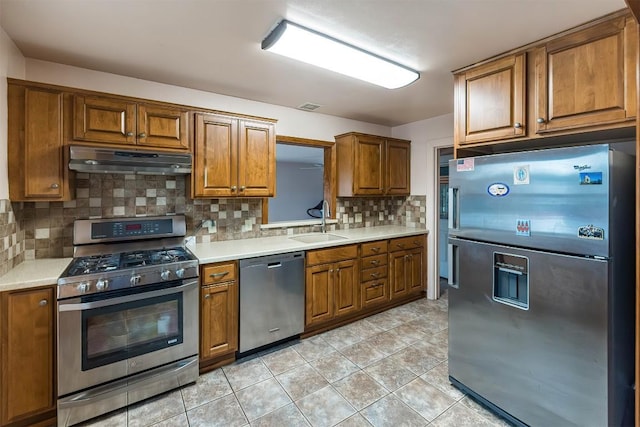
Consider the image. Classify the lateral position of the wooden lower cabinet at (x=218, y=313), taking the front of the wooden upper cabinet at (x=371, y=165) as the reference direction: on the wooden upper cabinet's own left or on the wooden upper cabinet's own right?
on the wooden upper cabinet's own right

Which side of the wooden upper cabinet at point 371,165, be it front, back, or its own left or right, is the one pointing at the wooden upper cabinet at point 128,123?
right

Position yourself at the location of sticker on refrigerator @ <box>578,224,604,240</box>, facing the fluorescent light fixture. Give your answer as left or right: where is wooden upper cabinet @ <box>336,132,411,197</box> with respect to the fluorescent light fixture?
right

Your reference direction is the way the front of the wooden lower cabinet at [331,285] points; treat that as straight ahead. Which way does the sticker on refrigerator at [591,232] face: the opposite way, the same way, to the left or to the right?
to the right

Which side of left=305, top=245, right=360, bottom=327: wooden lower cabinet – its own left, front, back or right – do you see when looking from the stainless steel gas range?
right

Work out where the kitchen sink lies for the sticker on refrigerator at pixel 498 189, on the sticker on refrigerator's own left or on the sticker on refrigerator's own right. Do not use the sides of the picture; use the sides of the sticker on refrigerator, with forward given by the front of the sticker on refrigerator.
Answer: on the sticker on refrigerator's own right
